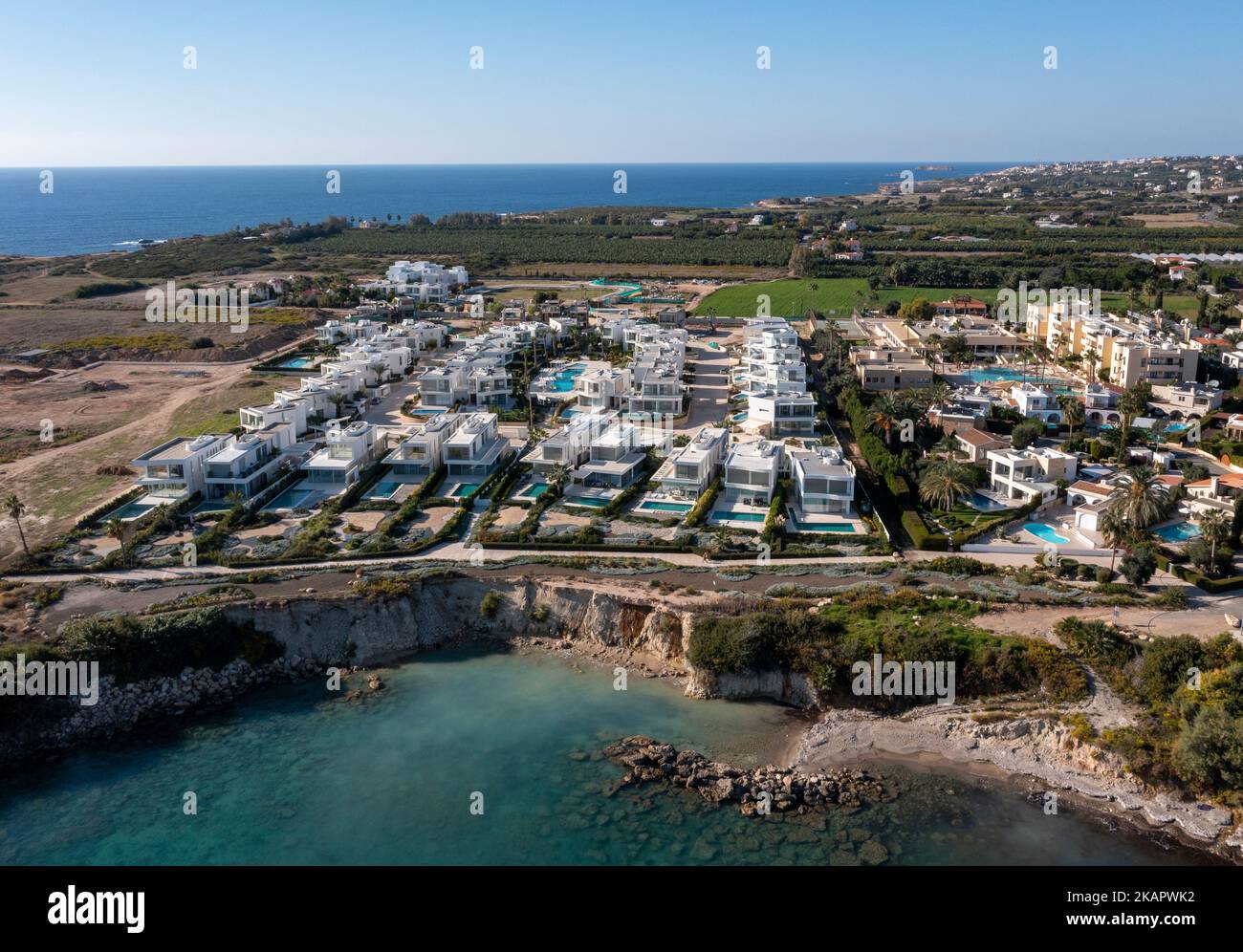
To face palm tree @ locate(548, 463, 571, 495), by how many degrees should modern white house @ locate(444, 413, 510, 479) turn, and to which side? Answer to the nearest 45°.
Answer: approximately 45° to its left

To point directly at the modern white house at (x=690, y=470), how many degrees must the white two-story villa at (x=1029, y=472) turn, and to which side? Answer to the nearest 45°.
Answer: approximately 45° to its right

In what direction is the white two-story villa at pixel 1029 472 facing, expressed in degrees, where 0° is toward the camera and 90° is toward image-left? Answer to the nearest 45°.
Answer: approximately 45°

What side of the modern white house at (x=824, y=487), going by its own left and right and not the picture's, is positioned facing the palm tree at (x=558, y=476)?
right

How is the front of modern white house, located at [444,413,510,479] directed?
toward the camera

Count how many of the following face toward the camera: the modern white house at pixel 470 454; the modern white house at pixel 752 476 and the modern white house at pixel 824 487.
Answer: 3

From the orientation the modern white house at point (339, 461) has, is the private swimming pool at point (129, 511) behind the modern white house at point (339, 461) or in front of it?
in front

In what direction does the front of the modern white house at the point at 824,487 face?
toward the camera

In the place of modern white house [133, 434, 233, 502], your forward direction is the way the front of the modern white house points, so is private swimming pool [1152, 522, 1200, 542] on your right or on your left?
on your left

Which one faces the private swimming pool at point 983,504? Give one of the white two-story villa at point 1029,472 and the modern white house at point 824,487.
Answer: the white two-story villa

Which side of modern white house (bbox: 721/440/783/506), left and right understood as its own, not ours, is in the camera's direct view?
front

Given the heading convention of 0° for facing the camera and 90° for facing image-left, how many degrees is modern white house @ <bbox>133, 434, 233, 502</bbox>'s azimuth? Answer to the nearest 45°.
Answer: approximately 45°

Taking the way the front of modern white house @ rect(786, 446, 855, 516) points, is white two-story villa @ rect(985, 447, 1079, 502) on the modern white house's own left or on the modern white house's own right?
on the modern white house's own left

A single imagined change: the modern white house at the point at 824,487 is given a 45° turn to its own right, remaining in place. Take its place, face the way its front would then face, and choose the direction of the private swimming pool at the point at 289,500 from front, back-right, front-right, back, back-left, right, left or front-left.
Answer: front-right

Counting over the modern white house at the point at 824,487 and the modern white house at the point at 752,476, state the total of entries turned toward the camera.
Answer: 2

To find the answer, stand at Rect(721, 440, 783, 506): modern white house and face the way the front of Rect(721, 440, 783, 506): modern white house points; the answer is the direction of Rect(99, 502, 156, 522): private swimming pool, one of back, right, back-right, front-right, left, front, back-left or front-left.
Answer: right
